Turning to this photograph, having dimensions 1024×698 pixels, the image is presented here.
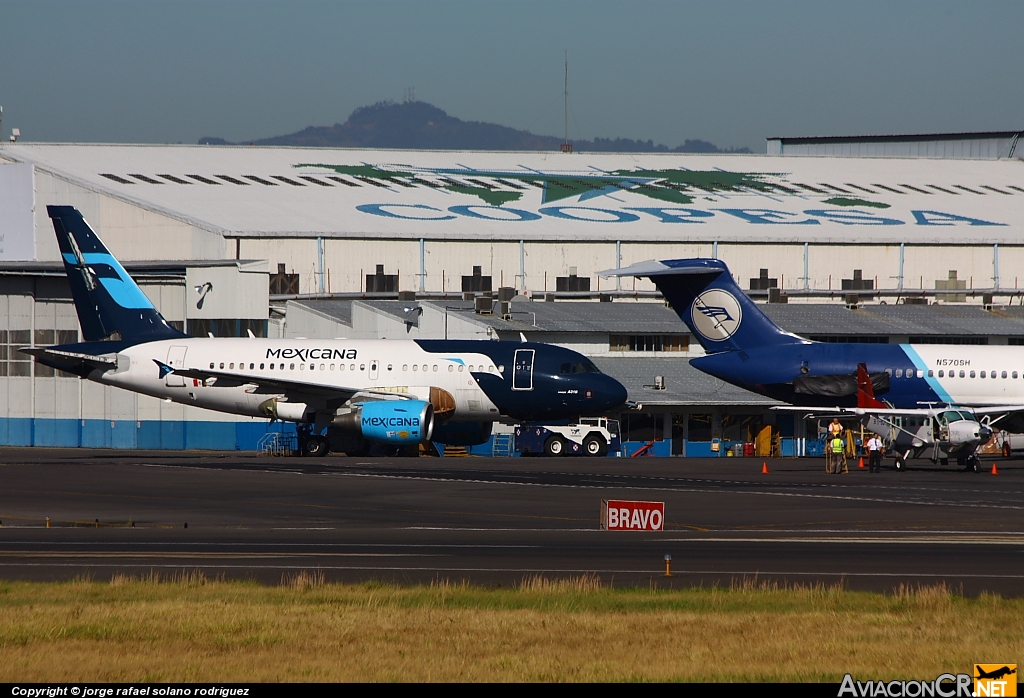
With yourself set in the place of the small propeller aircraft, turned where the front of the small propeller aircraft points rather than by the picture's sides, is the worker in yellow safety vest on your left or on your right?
on your right

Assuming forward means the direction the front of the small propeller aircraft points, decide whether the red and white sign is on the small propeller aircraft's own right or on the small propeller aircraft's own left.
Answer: on the small propeller aircraft's own right

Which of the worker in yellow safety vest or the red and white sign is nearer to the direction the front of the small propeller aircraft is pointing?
the red and white sign

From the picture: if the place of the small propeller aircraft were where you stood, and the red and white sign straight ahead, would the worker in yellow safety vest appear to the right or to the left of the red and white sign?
right
